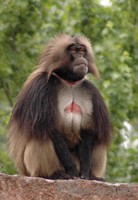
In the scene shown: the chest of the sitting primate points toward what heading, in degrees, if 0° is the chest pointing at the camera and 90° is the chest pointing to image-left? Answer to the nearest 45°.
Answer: approximately 315°
